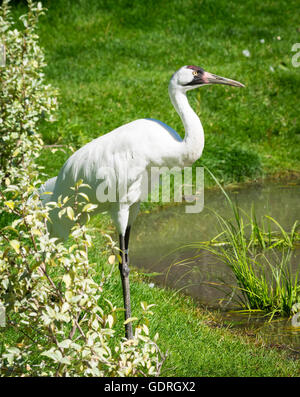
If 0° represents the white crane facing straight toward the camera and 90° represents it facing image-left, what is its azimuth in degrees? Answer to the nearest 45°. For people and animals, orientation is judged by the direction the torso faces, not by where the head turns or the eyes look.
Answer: approximately 270°
